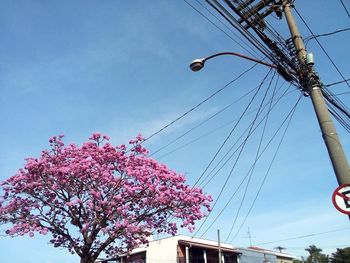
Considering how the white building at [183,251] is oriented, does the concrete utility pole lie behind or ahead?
ahead

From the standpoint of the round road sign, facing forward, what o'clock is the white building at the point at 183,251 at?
The white building is roughly at 5 o'clock from the round road sign.

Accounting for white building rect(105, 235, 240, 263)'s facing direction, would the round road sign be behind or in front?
in front

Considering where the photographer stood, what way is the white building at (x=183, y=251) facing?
facing the viewer and to the right of the viewer

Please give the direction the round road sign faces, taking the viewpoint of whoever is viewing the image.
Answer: facing the viewer

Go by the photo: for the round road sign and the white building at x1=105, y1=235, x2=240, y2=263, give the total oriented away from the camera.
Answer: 0
